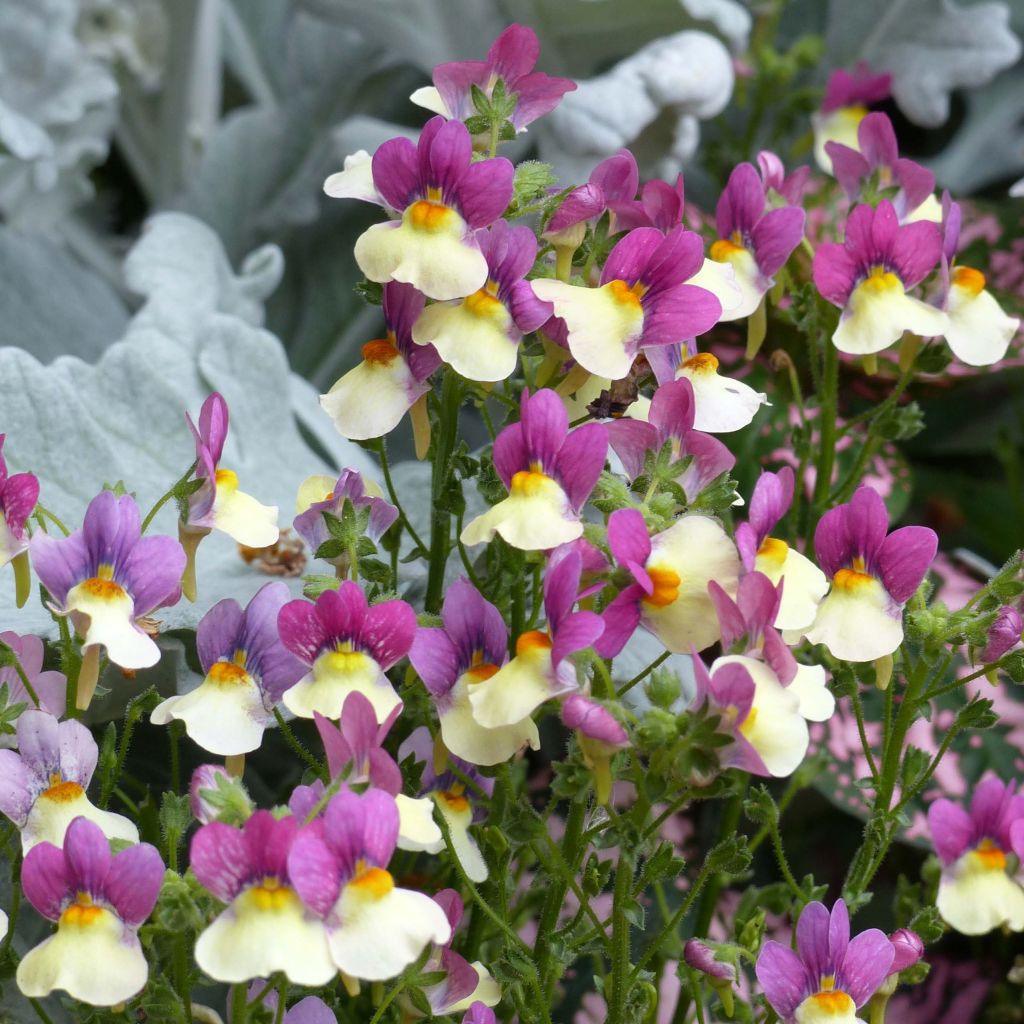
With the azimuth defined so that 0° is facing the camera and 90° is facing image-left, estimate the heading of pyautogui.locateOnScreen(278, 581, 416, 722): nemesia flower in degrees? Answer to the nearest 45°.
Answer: approximately 0°
